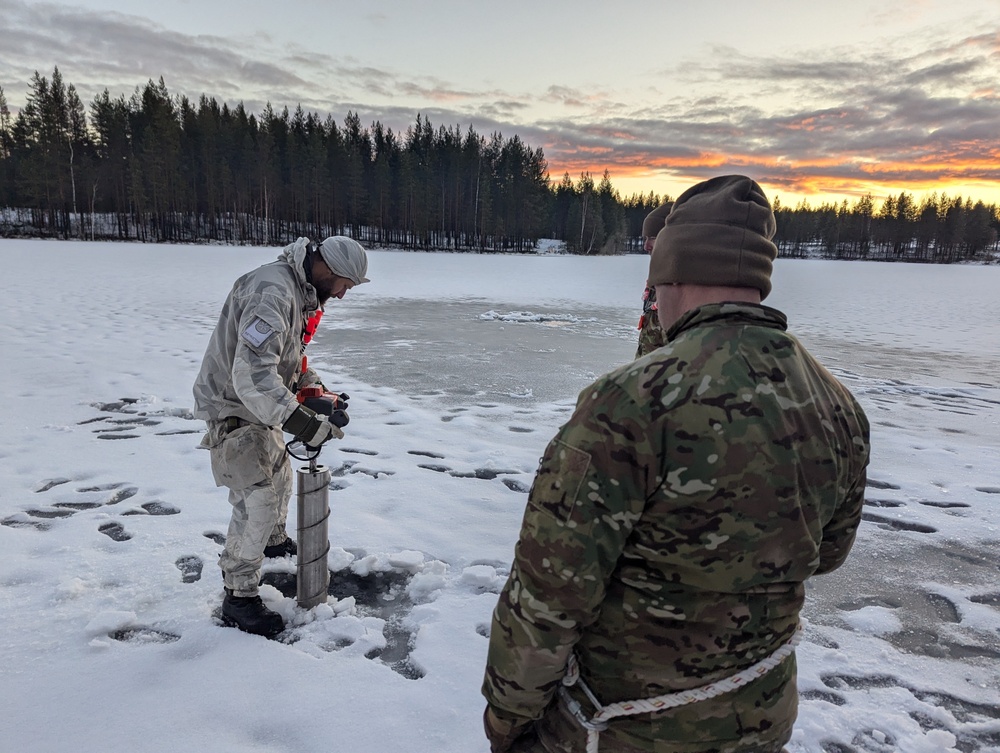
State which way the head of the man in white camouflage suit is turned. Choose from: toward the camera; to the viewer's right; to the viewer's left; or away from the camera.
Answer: to the viewer's right

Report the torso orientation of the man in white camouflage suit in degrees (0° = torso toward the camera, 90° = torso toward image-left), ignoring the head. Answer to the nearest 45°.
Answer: approximately 270°

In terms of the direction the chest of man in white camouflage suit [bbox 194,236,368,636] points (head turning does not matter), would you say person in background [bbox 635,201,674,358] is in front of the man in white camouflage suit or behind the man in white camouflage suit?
in front

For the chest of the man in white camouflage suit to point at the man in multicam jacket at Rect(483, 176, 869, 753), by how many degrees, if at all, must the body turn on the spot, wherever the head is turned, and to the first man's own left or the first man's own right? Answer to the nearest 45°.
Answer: approximately 90° to the first man's own right

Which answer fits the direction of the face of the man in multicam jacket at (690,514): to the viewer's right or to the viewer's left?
to the viewer's left
